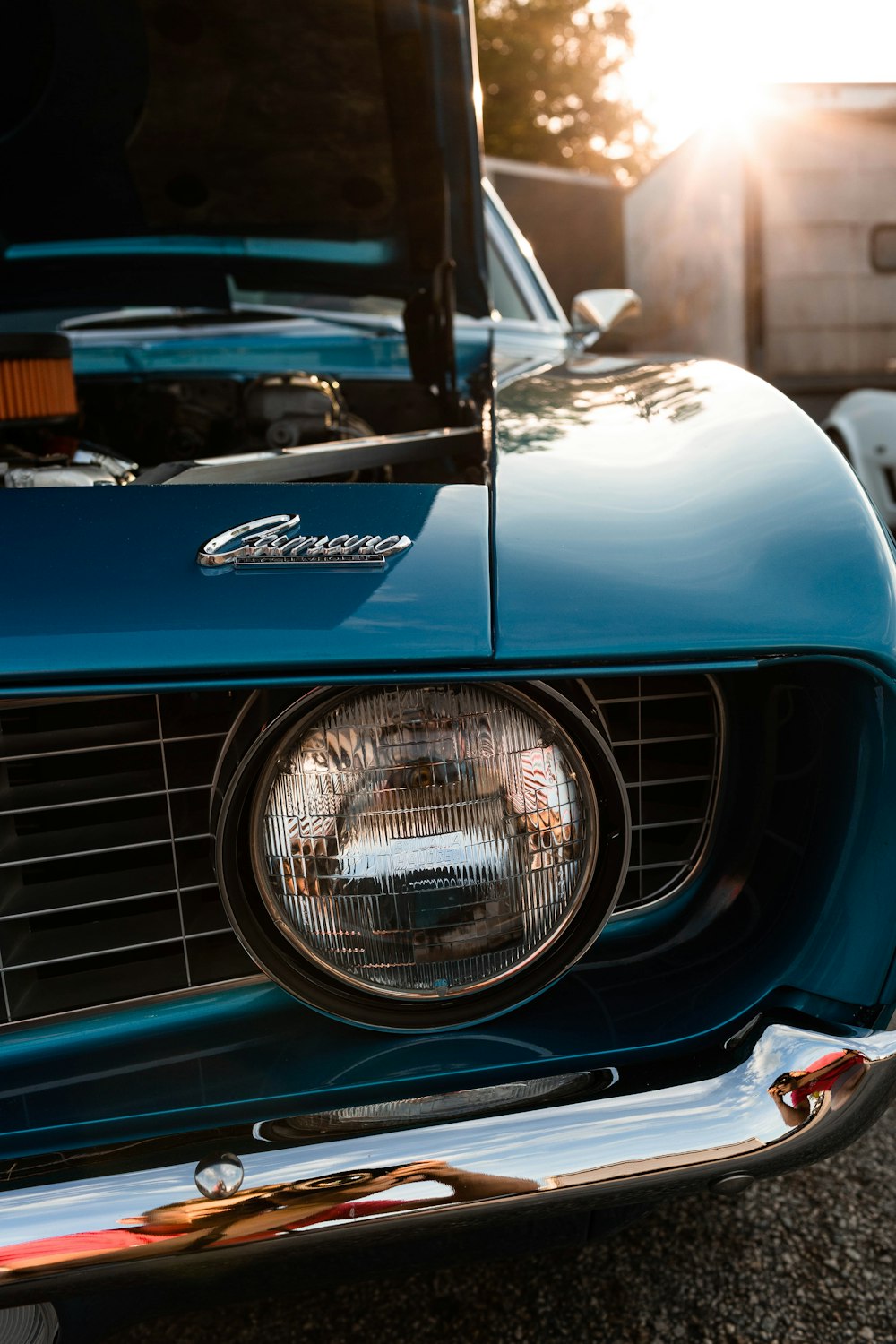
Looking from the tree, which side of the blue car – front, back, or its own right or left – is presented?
back

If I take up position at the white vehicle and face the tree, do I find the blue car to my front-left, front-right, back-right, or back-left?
back-left

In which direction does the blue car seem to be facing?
toward the camera

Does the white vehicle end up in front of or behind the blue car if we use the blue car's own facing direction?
behind
